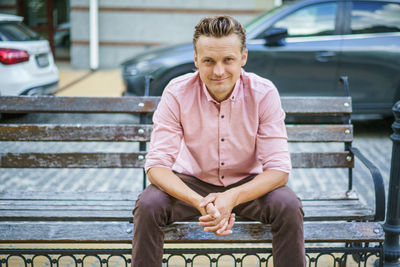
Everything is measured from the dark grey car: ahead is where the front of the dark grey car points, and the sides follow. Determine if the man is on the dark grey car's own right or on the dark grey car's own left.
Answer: on the dark grey car's own left

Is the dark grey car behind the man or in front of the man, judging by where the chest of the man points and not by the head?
behind

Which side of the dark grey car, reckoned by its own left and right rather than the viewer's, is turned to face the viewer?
left

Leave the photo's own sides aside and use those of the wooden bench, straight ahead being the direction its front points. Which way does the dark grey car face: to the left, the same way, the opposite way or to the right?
to the right

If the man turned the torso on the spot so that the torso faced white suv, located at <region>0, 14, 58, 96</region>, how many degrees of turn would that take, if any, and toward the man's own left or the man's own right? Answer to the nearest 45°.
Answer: approximately 135° to the man's own right

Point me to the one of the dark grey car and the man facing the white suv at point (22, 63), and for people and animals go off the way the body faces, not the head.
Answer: the dark grey car

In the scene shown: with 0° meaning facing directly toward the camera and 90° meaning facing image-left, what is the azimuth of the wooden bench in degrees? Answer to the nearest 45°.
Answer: approximately 0°

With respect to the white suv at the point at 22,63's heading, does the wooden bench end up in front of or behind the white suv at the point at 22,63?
behind

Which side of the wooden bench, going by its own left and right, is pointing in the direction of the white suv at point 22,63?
back

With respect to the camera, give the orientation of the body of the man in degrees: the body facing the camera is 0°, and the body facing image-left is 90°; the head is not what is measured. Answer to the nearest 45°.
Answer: approximately 0°

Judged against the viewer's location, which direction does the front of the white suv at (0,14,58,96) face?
facing away from the viewer and to the left of the viewer

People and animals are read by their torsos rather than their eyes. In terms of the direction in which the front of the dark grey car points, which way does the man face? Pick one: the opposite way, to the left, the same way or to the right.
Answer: to the left
